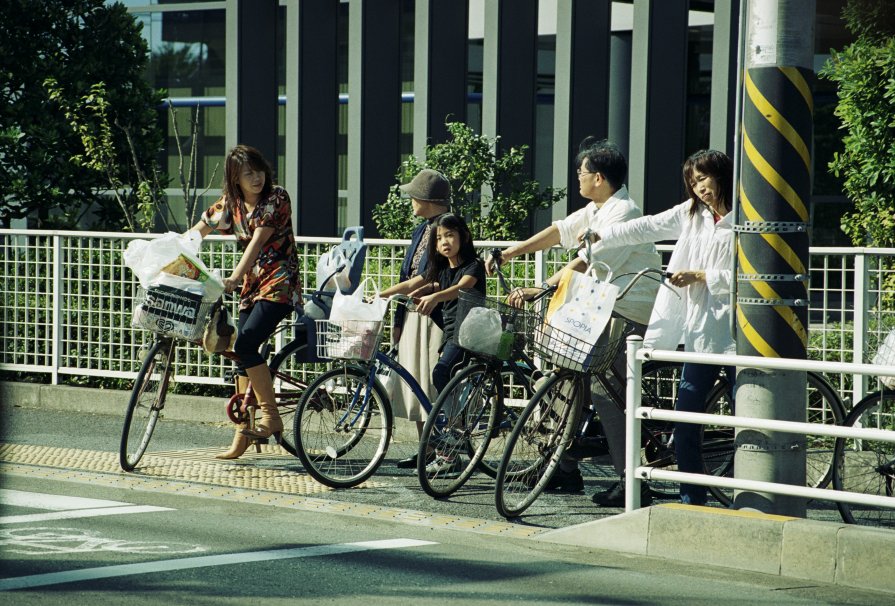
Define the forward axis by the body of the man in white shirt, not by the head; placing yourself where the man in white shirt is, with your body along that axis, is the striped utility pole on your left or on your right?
on your left

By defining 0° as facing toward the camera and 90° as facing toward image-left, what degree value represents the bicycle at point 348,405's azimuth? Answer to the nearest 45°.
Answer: approximately 90°

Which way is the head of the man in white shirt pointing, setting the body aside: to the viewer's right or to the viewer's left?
to the viewer's left

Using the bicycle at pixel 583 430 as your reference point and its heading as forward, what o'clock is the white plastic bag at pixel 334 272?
The white plastic bag is roughly at 1 o'clock from the bicycle.

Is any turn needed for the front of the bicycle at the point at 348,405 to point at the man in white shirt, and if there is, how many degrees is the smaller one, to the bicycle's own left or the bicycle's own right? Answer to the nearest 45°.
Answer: approximately 180°

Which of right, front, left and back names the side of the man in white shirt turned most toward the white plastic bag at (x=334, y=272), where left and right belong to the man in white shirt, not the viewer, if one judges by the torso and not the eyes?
front

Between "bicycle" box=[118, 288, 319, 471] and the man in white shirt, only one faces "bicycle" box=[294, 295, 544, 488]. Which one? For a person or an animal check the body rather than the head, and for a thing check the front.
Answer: the man in white shirt

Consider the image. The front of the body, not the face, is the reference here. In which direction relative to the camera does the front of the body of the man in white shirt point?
to the viewer's left

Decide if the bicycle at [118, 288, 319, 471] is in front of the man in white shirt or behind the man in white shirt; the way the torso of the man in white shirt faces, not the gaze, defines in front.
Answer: in front

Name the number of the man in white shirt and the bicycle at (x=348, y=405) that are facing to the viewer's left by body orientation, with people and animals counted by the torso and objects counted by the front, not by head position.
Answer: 2

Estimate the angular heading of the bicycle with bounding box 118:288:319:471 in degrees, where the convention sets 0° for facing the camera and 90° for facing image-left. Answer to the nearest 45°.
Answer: approximately 45°

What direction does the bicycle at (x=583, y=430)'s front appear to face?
to the viewer's left

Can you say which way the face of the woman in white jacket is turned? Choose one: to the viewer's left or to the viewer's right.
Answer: to the viewer's left
